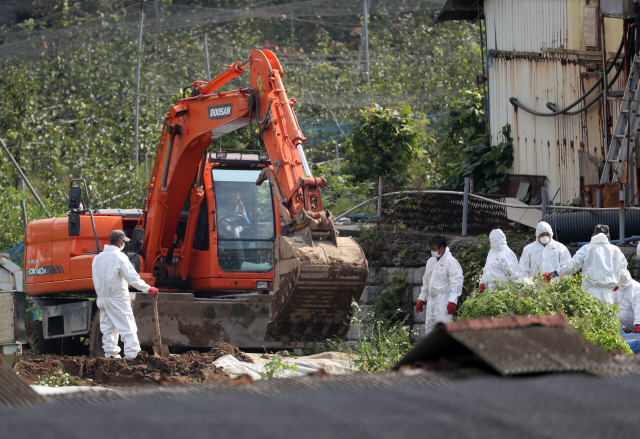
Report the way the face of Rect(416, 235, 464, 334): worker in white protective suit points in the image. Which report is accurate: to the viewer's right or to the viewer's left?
to the viewer's left

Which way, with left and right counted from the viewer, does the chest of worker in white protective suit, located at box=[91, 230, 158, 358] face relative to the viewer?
facing away from the viewer and to the right of the viewer

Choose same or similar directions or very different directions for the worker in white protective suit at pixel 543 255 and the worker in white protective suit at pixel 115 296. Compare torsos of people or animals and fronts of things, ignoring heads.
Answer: very different directions

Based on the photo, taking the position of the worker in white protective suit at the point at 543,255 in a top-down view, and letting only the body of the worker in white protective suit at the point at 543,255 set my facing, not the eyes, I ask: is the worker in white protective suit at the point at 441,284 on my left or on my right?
on my right

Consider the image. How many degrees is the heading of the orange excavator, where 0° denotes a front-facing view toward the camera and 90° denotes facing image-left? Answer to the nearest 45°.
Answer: approximately 315°
